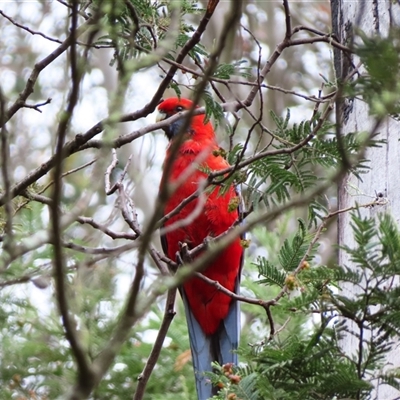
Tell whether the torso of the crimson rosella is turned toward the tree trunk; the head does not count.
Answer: no
